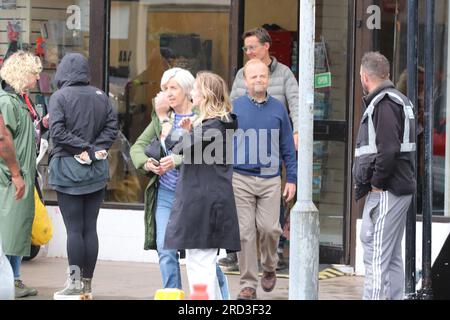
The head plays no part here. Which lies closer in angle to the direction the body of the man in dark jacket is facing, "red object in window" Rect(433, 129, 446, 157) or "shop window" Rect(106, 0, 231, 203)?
the shop window

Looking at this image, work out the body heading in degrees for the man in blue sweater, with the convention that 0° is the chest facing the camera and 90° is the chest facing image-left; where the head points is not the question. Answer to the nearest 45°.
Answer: approximately 0°

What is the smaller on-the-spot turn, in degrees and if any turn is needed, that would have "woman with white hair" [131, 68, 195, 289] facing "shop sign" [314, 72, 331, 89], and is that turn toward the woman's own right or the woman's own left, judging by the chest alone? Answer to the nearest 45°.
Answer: approximately 90° to the woman's own left

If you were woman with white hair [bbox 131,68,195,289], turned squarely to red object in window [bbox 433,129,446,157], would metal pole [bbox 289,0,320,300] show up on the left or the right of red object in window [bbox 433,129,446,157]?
right

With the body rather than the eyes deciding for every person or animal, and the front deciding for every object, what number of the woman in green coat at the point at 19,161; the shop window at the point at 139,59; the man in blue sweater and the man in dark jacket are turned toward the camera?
2

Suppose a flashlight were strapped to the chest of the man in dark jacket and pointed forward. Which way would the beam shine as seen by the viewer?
to the viewer's left

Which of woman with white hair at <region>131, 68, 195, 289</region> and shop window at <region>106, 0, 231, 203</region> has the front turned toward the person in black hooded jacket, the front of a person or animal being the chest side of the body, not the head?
the shop window
